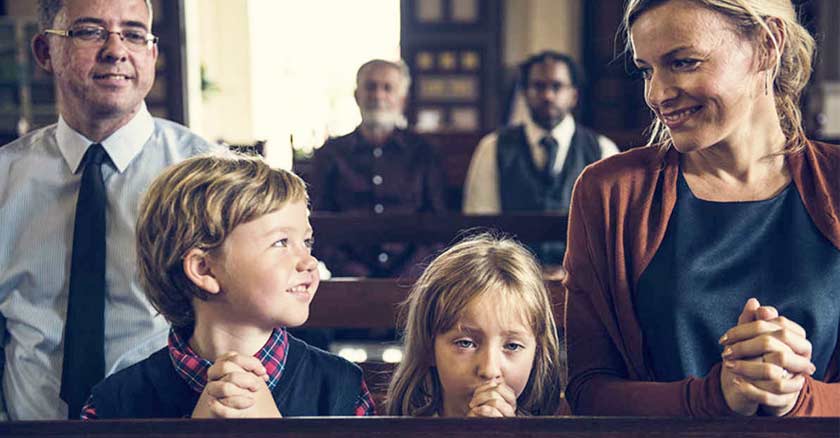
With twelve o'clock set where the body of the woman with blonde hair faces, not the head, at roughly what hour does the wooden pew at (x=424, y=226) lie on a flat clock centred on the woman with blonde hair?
The wooden pew is roughly at 5 o'clock from the woman with blonde hair.

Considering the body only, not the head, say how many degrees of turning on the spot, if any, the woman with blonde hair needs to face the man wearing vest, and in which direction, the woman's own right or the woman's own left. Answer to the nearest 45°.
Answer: approximately 180°

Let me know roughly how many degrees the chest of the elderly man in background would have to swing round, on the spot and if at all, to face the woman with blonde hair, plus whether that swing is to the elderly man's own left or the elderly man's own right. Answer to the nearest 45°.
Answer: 0° — they already face them

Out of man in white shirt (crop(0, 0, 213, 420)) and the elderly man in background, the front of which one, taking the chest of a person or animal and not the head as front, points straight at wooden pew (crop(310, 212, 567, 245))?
the elderly man in background

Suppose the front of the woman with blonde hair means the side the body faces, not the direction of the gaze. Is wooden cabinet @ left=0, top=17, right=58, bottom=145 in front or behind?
behind

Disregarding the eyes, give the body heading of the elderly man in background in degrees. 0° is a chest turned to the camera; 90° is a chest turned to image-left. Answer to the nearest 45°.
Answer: approximately 0°

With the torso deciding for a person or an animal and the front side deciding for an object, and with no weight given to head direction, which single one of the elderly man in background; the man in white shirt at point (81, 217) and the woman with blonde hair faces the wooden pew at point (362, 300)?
the elderly man in background

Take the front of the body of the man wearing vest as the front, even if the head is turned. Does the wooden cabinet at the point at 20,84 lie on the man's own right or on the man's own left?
on the man's own right

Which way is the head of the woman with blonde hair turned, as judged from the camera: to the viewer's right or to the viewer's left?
to the viewer's left
